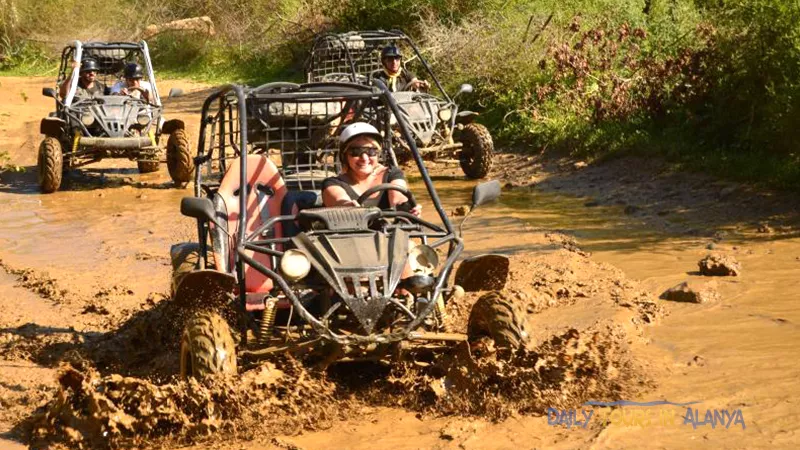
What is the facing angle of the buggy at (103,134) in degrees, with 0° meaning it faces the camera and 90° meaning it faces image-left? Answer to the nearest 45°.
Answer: approximately 0°

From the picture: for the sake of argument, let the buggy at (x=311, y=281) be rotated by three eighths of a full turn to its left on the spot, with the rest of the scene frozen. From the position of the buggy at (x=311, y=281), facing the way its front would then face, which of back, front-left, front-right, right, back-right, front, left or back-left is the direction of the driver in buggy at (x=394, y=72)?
front

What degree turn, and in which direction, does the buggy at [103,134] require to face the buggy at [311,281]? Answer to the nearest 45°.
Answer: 0° — it already faces it

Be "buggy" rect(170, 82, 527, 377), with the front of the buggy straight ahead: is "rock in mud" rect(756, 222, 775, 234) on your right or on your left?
on your left

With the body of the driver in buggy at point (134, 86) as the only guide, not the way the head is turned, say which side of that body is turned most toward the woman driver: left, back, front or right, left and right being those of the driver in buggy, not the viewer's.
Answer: front

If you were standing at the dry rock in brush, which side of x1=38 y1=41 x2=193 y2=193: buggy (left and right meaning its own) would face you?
back

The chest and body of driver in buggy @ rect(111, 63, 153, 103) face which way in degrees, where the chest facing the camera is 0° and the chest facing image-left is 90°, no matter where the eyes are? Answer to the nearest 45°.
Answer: approximately 0°

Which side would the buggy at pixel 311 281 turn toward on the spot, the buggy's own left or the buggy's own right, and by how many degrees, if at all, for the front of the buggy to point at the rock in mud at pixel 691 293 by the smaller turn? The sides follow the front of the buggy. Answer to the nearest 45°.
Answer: approximately 90° to the buggy's own left

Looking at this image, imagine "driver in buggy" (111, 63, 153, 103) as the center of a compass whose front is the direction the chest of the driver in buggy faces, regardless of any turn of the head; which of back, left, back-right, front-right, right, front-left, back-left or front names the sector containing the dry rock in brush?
back

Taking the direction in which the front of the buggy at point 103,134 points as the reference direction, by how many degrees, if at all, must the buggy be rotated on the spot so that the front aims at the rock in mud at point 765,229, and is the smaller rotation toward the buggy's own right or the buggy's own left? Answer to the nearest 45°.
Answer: approximately 45° to the buggy's own left

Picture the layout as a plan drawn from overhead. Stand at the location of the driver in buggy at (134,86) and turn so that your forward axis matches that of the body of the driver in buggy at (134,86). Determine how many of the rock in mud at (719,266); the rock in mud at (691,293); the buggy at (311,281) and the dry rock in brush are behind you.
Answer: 1

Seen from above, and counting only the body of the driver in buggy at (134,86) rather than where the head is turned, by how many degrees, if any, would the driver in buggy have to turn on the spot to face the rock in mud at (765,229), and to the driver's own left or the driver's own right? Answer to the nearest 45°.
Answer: approximately 45° to the driver's own left
